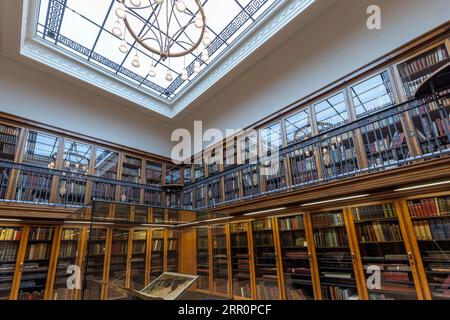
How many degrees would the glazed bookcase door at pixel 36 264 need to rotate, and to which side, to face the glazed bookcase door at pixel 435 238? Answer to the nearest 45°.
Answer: approximately 45° to its left

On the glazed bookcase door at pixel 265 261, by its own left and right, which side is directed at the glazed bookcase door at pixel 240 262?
right

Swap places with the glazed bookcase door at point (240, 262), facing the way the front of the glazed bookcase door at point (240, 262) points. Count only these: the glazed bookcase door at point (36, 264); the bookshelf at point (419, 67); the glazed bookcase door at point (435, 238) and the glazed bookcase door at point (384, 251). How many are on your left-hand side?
3

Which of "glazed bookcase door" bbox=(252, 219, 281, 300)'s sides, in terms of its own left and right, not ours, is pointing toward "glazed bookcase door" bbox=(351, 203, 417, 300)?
left

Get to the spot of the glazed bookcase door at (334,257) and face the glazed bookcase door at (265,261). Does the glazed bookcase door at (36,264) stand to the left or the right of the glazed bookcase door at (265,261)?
left

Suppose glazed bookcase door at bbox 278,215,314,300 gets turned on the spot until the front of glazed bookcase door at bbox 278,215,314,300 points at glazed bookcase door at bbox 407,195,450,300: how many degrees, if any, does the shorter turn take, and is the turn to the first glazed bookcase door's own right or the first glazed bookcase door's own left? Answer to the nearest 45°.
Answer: approximately 90° to the first glazed bookcase door's own left

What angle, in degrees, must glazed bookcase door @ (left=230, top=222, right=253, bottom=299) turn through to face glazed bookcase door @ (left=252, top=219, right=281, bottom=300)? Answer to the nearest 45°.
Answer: approximately 90° to its left

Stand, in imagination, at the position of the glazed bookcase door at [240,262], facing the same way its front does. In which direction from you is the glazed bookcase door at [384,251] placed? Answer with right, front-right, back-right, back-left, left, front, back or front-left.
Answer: left

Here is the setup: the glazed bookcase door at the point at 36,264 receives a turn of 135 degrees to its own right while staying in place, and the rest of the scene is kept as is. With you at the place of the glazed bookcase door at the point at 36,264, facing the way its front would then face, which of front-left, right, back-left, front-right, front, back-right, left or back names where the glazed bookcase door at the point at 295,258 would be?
back

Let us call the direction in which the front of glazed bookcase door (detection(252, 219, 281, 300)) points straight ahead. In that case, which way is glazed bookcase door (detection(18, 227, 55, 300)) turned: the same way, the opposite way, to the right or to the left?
to the left

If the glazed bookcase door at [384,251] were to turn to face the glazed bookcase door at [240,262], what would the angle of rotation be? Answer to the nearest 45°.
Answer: approximately 45° to its right

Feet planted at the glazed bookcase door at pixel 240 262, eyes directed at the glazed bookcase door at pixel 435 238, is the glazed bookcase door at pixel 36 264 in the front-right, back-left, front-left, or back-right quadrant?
back-right

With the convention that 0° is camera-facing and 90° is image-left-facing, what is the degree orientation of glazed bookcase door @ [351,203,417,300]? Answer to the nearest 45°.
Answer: approximately 45°

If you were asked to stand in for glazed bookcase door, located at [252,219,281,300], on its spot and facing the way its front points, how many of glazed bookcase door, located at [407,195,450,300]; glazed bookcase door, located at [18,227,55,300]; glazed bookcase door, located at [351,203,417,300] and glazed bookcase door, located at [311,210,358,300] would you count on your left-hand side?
3

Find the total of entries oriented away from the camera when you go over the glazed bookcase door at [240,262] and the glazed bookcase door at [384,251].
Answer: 0

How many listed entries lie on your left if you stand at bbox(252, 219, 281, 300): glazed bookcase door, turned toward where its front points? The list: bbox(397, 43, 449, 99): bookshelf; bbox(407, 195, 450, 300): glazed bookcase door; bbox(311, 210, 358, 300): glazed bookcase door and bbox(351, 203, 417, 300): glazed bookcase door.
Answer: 4
